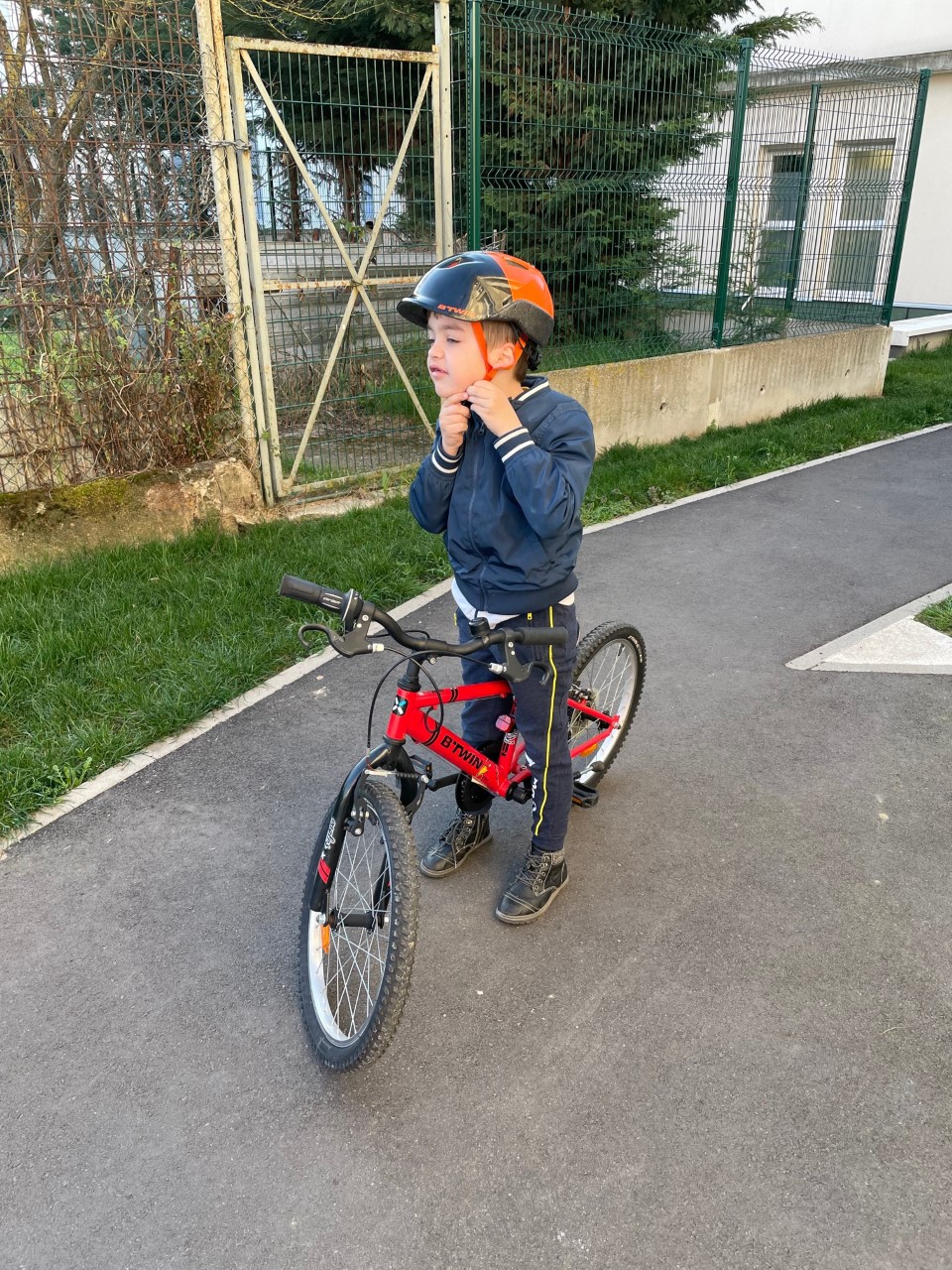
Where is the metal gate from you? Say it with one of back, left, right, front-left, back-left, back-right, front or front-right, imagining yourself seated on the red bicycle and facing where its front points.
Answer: back-right

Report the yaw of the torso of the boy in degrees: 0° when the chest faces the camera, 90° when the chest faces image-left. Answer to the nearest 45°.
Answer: approximately 45°

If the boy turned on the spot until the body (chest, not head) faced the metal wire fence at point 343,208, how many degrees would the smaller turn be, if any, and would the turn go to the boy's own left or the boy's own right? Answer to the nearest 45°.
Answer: approximately 135° to the boy's own right

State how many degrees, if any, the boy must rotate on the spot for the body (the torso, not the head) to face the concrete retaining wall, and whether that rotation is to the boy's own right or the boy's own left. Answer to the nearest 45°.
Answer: approximately 135° to the boy's own right

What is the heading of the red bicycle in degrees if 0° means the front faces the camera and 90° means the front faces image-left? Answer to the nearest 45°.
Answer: approximately 45°

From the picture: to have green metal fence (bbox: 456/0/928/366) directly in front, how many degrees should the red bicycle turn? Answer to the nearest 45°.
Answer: approximately 135° to its right

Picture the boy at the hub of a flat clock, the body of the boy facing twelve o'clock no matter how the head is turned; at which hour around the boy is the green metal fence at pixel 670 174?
The green metal fence is roughly at 5 o'clock from the boy.

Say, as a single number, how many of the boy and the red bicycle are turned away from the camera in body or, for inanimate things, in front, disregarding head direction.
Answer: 0

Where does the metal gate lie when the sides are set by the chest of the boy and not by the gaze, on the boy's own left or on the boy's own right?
on the boy's own right
